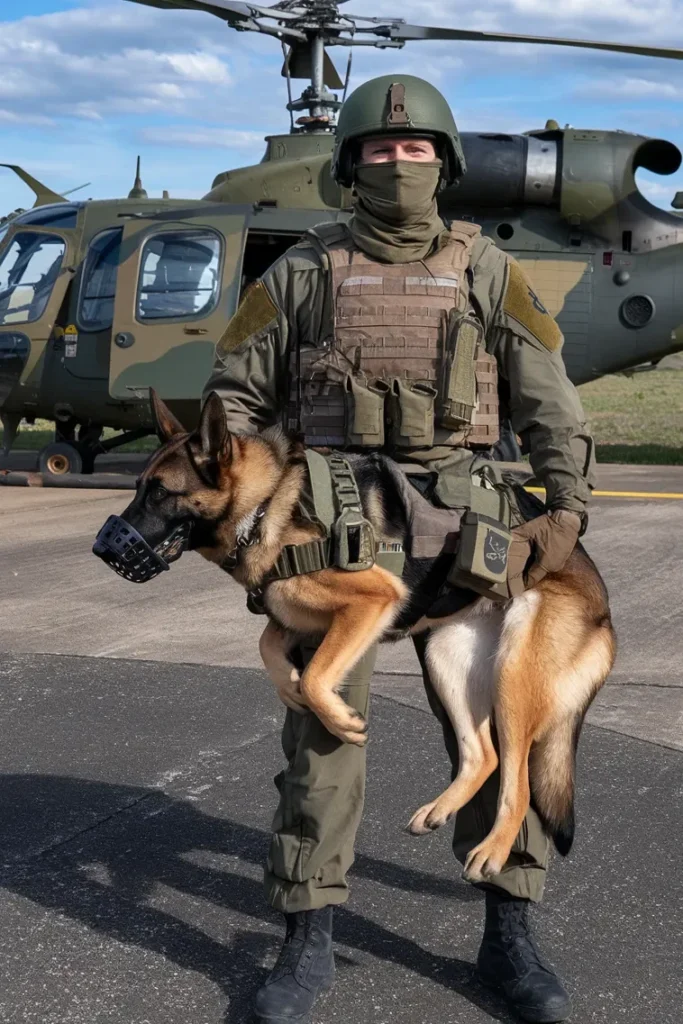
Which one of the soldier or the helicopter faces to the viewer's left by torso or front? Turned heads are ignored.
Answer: the helicopter

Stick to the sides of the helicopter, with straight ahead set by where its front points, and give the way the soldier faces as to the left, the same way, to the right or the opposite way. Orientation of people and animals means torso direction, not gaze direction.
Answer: to the left

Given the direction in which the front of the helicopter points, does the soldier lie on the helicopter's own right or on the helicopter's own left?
on the helicopter's own left

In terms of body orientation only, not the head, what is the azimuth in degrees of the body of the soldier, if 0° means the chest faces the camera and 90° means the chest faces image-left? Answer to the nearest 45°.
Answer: approximately 0°

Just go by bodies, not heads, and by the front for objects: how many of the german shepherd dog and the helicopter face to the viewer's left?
2

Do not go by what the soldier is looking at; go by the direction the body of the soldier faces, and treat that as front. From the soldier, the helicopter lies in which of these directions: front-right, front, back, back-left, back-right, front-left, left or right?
back

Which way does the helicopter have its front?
to the viewer's left

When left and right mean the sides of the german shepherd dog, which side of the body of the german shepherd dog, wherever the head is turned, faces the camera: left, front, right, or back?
left

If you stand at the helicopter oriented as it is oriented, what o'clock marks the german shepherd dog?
The german shepherd dog is roughly at 9 o'clock from the helicopter.
